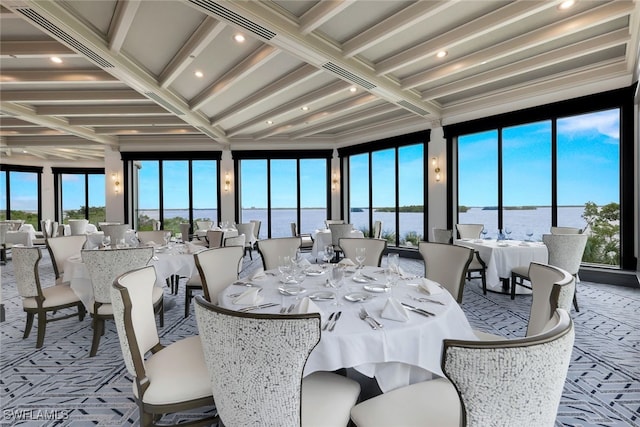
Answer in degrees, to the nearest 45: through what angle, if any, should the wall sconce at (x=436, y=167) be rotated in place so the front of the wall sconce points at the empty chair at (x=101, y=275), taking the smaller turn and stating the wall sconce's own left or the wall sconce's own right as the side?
0° — it already faces it

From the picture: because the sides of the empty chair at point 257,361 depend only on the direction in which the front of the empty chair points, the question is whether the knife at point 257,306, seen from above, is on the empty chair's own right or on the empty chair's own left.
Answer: on the empty chair's own left

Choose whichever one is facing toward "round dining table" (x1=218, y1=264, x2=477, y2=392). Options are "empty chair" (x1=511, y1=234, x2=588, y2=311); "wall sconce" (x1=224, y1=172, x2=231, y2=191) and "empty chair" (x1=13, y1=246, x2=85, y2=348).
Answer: the wall sconce

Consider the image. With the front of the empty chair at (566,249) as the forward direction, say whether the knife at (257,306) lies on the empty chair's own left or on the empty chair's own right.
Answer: on the empty chair's own left

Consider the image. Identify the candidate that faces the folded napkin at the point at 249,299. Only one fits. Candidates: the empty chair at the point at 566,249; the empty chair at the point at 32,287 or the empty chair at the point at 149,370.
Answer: the empty chair at the point at 149,370

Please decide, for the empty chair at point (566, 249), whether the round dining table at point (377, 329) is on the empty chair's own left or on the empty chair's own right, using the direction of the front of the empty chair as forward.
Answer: on the empty chair's own left

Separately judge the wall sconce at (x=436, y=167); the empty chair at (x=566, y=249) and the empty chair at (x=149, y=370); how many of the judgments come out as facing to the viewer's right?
1

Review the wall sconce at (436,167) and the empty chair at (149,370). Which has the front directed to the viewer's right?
the empty chair

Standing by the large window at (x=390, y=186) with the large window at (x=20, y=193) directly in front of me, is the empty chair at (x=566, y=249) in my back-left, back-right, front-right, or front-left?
back-left

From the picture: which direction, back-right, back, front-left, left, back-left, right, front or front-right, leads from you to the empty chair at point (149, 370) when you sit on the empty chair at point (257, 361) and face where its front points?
left

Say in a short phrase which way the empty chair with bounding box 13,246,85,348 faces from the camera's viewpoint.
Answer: facing away from the viewer and to the right of the viewer

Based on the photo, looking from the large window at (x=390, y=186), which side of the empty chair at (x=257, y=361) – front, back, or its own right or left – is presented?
front

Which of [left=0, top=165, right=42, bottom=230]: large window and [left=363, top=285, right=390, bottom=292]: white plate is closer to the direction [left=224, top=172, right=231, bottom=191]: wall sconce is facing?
the white plate

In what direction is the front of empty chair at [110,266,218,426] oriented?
to the viewer's right

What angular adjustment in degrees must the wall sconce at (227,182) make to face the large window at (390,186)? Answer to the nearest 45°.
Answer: approximately 45° to its left

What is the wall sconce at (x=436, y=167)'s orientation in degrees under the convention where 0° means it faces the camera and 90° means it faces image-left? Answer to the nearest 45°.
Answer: approximately 45°

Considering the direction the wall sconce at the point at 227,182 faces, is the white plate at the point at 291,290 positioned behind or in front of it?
in front

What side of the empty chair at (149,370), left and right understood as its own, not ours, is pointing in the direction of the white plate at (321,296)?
front

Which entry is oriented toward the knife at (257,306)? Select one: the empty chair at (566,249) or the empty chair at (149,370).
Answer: the empty chair at (149,370)
